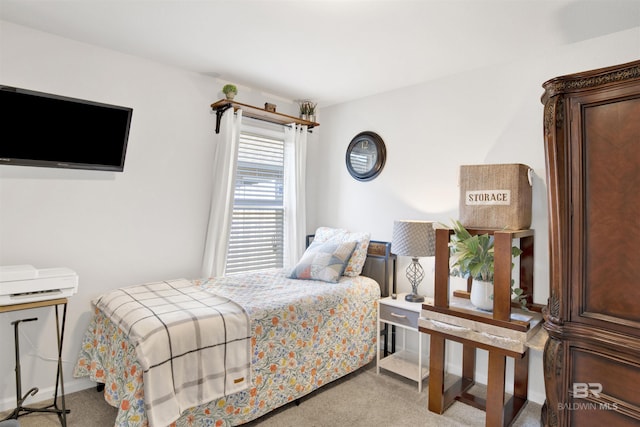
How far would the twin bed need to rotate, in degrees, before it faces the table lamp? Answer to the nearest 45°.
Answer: approximately 135° to its left

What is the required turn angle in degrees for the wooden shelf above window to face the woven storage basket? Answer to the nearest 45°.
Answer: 0° — it already faces it

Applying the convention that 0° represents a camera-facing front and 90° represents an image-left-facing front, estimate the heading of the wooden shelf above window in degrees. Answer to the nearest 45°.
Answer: approximately 315°

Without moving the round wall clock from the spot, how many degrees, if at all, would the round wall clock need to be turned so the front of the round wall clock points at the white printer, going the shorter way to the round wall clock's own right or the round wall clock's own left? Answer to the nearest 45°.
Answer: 0° — it already faces it

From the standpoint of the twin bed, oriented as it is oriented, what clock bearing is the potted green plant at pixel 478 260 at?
The potted green plant is roughly at 8 o'clock from the twin bed.

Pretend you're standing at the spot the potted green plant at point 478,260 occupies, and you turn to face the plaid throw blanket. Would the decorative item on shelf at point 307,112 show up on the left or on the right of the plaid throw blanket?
right

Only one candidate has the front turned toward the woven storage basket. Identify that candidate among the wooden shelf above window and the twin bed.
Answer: the wooden shelf above window
